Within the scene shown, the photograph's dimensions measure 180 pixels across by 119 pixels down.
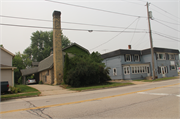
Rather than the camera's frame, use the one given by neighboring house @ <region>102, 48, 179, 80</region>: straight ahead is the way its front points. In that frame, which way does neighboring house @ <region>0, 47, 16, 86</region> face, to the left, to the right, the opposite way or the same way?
the same way

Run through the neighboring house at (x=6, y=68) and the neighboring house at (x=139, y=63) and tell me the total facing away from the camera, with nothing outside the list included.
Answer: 0

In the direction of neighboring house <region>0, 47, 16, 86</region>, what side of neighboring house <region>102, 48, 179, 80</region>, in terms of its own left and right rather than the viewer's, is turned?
right

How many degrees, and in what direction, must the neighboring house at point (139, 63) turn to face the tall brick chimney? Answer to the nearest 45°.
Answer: approximately 90° to its right

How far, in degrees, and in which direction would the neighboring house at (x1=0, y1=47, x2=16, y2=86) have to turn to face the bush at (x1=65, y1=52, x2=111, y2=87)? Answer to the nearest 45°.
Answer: approximately 90° to its left

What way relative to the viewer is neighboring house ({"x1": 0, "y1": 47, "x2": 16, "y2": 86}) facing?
toward the camera

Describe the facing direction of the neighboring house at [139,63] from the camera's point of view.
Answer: facing the viewer and to the right of the viewer
